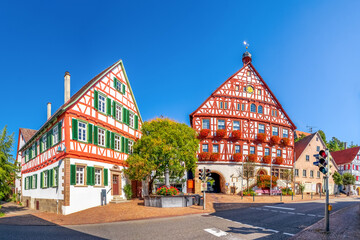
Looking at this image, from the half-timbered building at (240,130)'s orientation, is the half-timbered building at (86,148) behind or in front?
in front

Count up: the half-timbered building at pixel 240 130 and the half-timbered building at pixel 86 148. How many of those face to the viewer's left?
0

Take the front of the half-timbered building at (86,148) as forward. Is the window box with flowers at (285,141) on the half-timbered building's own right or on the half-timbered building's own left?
on the half-timbered building's own left

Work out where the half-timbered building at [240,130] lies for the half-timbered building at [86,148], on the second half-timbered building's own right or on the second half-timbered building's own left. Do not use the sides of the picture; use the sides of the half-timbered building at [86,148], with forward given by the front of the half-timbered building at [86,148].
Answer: on the second half-timbered building's own left

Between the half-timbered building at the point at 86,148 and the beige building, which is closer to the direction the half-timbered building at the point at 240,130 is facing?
the half-timbered building

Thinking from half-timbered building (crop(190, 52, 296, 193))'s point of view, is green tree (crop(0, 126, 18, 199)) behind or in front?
in front

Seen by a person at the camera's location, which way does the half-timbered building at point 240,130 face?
facing the viewer

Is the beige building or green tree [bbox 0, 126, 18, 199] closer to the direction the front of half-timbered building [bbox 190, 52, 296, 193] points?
the green tree

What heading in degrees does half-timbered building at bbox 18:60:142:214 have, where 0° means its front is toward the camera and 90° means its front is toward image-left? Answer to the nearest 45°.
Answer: approximately 315°
